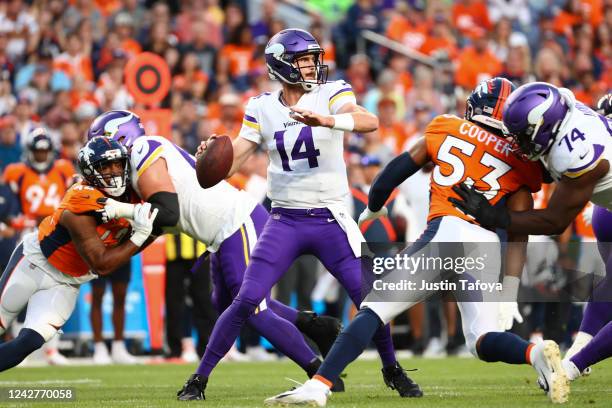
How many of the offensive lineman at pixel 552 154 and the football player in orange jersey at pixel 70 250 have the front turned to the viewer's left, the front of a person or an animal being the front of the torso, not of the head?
1

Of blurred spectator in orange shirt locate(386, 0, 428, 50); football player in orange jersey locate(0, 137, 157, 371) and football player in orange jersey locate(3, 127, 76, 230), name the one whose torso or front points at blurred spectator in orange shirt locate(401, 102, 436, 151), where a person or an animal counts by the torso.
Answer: blurred spectator in orange shirt locate(386, 0, 428, 50)

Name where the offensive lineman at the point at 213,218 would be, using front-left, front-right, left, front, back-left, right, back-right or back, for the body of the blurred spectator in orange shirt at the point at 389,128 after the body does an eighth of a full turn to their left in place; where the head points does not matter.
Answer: front-right

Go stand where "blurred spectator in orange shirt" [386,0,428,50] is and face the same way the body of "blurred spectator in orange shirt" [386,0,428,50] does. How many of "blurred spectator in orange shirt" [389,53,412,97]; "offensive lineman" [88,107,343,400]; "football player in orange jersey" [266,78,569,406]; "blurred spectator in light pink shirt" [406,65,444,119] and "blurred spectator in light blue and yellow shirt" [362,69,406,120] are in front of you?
5

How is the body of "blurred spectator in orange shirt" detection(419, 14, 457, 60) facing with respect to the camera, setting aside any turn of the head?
toward the camera

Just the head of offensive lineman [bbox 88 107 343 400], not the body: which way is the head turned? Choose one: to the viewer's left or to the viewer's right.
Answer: to the viewer's left

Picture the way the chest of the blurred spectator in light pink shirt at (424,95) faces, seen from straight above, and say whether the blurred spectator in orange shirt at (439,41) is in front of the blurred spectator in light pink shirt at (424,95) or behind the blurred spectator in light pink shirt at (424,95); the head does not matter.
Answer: behind

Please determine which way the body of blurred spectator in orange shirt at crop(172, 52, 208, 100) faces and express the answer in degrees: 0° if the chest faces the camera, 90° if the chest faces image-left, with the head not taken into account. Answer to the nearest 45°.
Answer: approximately 0°

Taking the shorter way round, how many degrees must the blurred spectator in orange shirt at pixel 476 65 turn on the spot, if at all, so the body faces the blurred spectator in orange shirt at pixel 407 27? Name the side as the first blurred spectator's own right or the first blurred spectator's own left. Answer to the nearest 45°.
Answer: approximately 135° to the first blurred spectator's own right

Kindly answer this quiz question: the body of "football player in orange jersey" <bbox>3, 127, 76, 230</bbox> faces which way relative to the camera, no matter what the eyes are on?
toward the camera

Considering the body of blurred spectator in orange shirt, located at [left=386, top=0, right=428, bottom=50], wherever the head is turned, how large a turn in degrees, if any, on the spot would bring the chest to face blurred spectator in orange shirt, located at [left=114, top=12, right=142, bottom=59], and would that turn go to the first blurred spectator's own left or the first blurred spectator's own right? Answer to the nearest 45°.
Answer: approximately 45° to the first blurred spectator's own right

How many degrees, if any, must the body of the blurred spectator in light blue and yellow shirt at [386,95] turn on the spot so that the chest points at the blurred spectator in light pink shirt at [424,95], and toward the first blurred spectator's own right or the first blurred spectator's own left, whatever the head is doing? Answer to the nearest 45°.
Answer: approximately 135° to the first blurred spectator's own left

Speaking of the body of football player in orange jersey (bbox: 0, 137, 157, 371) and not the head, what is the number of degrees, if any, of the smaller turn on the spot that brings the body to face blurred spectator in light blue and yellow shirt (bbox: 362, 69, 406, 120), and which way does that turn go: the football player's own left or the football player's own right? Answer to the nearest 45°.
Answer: approximately 90° to the football player's own left

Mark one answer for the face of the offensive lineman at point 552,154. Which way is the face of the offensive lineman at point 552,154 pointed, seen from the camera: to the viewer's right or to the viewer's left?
to the viewer's left

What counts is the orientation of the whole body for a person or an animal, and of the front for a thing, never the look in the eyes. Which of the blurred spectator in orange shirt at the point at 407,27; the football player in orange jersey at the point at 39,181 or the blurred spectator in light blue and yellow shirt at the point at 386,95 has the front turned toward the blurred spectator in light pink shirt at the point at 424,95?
the blurred spectator in orange shirt at the point at 407,27

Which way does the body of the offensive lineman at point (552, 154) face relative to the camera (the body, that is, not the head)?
to the viewer's left
